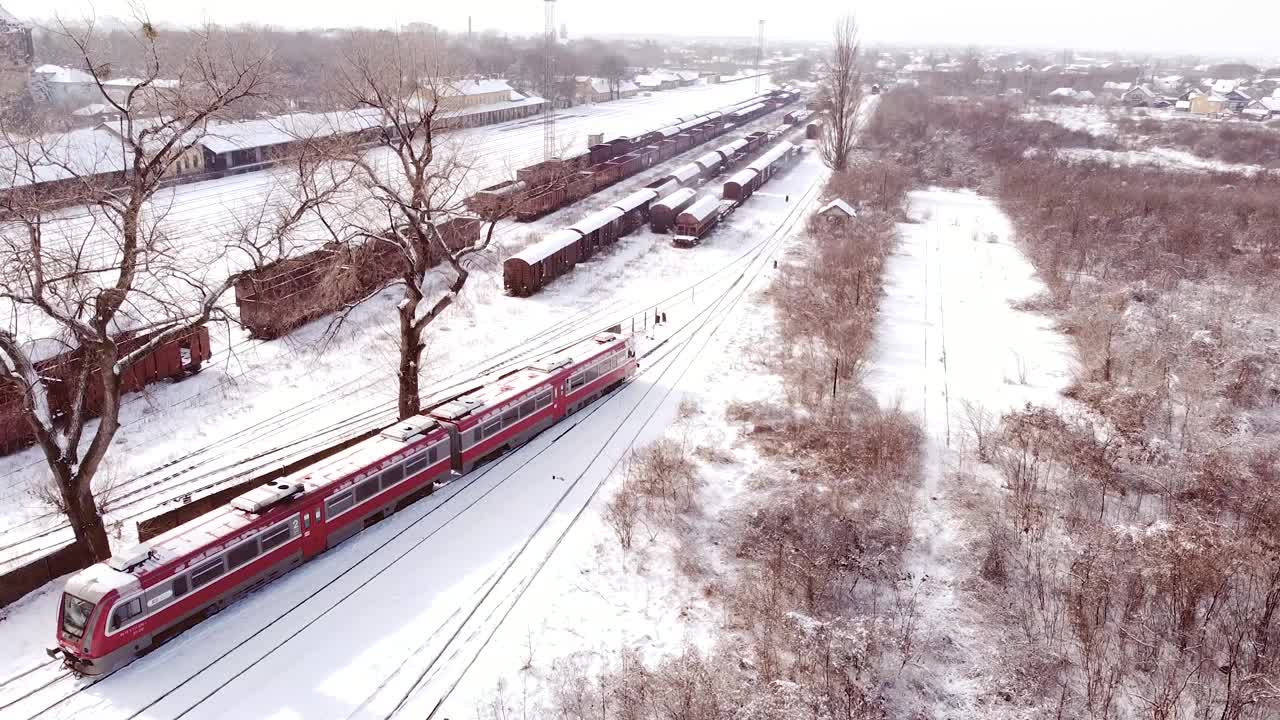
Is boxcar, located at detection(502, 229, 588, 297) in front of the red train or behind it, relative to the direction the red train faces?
behind

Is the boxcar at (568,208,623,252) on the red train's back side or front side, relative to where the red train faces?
on the back side

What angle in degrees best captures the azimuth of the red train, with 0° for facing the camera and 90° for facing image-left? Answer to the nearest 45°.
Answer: approximately 45°
